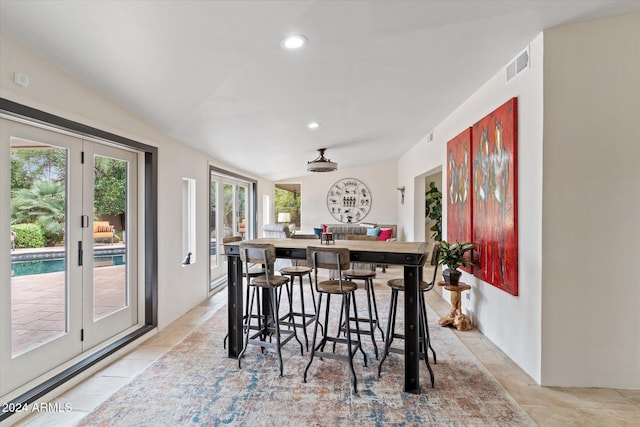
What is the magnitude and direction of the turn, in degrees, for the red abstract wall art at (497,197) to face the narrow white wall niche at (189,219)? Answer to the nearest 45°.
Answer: approximately 45° to its right

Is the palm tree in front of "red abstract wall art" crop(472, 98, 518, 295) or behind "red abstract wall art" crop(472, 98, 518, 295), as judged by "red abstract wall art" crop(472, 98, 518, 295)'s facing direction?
in front

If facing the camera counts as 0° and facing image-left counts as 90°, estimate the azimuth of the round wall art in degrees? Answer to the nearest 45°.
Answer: approximately 0°

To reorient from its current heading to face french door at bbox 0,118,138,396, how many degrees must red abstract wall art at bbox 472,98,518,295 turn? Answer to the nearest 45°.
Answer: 0° — it already faces it

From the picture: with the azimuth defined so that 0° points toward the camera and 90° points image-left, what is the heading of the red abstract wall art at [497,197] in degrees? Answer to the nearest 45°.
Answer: approximately 45°

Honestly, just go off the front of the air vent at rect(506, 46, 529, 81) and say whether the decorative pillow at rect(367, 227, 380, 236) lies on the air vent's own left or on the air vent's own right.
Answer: on the air vent's own right
